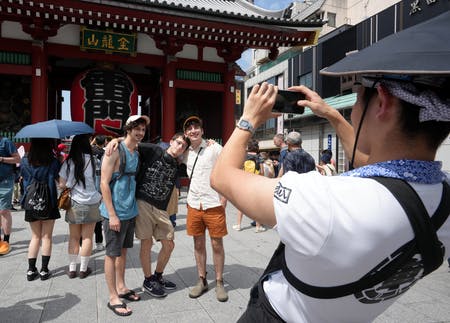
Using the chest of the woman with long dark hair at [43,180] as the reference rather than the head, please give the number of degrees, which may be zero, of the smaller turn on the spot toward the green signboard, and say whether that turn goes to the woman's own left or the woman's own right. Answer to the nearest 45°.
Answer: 0° — they already face it

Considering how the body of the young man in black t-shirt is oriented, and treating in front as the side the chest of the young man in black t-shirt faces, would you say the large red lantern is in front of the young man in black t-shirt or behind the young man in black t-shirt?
behind

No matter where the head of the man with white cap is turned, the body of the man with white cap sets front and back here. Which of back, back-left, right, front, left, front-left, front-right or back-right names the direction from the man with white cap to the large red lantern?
back-left

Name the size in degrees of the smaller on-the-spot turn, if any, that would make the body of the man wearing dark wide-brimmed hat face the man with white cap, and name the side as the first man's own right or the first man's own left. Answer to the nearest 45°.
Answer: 0° — they already face them

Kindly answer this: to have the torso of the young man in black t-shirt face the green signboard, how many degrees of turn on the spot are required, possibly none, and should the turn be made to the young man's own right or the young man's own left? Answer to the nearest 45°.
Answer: approximately 135° to the young man's own left

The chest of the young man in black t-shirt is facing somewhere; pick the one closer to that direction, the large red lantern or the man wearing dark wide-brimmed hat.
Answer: the man wearing dark wide-brimmed hat

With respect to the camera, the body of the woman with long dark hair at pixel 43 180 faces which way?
away from the camera

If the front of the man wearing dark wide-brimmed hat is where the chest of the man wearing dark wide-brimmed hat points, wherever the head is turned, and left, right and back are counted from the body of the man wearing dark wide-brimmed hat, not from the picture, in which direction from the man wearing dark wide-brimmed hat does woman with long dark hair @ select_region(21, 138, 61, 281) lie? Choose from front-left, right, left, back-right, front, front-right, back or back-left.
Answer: front

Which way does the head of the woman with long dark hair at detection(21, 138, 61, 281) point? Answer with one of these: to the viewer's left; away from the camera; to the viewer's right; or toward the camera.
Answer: away from the camera
